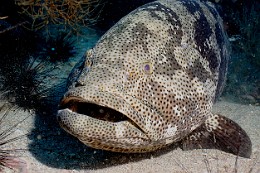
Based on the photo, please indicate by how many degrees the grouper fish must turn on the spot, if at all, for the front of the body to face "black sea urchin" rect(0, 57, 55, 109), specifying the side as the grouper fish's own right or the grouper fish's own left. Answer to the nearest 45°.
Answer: approximately 45° to the grouper fish's own right

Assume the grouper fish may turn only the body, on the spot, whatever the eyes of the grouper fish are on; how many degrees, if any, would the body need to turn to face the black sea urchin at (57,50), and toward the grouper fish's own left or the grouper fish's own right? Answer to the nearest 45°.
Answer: approximately 90° to the grouper fish's own right

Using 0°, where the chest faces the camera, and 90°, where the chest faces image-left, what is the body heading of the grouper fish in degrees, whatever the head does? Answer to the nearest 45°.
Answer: approximately 45°
